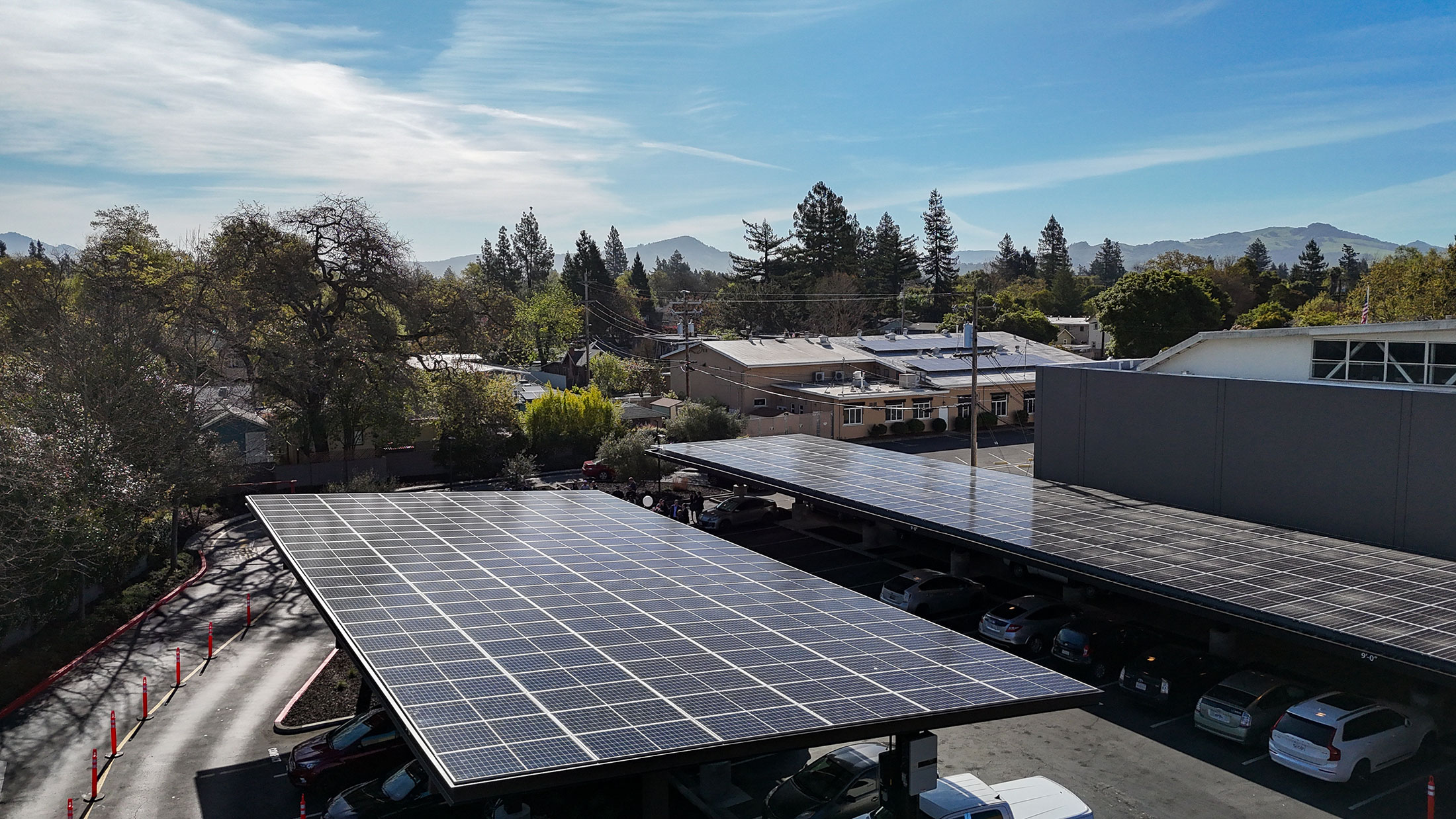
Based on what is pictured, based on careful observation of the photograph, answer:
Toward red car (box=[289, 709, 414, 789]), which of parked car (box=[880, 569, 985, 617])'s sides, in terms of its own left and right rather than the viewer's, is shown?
back

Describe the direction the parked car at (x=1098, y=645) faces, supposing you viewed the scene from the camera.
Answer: facing away from the viewer and to the right of the viewer

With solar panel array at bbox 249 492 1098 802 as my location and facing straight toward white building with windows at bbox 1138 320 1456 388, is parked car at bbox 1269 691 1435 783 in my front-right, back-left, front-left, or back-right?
front-right

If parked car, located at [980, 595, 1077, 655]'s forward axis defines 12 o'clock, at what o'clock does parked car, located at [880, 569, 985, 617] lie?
parked car, located at [880, 569, 985, 617] is roughly at 9 o'clock from parked car, located at [980, 595, 1077, 655].

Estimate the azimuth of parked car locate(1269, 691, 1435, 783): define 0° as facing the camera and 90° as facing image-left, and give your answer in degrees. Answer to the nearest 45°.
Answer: approximately 225°

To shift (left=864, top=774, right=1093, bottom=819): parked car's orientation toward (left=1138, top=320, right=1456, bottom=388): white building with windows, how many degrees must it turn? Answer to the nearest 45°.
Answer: approximately 180°

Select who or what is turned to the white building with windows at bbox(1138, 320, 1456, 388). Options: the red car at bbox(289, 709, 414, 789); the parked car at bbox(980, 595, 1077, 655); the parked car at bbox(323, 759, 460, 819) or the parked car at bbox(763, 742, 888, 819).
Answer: the parked car at bbox(980, 595, 1077, 655)

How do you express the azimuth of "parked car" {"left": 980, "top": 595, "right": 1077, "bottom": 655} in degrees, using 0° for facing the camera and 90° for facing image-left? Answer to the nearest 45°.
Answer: approximately 225°

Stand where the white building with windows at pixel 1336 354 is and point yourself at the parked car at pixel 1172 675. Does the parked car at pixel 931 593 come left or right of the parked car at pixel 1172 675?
right

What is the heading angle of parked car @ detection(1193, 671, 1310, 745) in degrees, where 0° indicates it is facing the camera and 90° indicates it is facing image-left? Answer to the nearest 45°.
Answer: approximately 225°

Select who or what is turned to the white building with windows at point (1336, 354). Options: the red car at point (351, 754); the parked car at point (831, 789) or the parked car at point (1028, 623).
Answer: the parked car at point (1028, 623)

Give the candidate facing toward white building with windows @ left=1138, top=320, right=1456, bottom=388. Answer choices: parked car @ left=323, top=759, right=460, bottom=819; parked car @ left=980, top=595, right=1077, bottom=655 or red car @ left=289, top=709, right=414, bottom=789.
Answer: parked car @ left=980, top=595, right=1077, bottom=655

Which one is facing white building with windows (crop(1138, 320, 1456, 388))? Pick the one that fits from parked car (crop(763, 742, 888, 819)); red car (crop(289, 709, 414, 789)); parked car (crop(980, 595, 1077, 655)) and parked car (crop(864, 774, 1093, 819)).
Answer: parked car (crop(980, 595, 1077, 655))

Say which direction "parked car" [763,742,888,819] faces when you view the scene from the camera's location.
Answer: facing the viewer and to the left of the viewer

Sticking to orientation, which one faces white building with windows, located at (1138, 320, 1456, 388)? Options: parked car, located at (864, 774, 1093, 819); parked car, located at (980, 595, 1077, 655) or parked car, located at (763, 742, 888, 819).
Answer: parked car, located at (980, 595, 1077, 655)

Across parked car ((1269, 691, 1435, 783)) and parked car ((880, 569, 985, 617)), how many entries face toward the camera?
0

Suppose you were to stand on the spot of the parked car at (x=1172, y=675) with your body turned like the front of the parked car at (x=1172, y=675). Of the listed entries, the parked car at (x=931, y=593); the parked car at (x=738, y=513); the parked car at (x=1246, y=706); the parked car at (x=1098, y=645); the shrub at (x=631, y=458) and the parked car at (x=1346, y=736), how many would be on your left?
4

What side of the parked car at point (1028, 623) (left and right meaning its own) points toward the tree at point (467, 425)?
left

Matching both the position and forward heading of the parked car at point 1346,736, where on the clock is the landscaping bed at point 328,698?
The landscaping bed is roughly at 7 o'clock from the parked car.
